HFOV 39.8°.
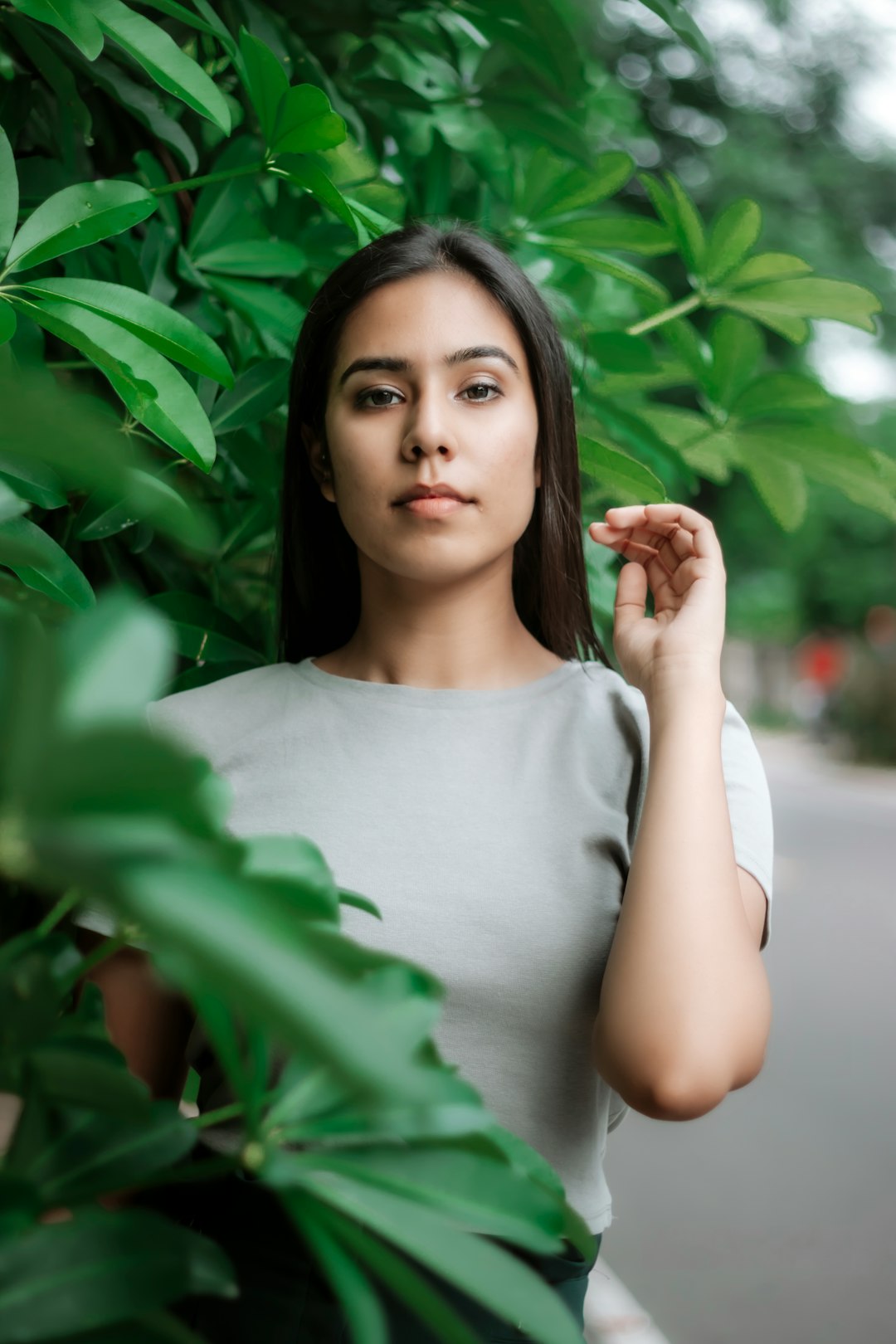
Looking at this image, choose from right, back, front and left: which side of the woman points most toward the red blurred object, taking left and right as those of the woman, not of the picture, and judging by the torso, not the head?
back

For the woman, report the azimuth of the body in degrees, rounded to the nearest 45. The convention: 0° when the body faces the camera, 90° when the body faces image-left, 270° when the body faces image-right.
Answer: approximately 0°
